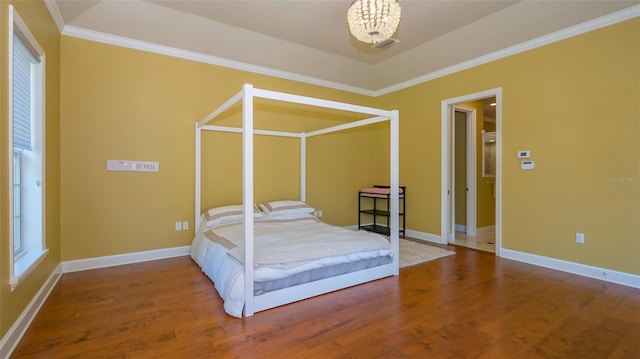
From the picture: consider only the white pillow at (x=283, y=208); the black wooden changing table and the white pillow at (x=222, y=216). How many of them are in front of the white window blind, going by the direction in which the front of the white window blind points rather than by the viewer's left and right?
3

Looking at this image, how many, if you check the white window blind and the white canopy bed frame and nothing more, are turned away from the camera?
0

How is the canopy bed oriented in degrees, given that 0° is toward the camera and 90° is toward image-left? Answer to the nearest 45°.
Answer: approximately 315°

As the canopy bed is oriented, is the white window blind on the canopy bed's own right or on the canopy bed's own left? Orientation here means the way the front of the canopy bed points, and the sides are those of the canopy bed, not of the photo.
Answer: on the canopy bed's own right

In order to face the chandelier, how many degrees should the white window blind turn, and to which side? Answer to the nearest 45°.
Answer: approximately 45° to its right

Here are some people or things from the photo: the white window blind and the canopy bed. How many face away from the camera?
0

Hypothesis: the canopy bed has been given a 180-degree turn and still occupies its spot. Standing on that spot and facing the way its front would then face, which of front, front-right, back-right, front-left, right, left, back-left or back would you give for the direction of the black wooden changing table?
right

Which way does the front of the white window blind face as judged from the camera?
facing to the right of the viewer

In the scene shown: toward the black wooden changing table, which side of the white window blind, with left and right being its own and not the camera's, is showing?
front

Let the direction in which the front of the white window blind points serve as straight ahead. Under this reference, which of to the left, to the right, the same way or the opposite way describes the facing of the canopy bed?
to the right
